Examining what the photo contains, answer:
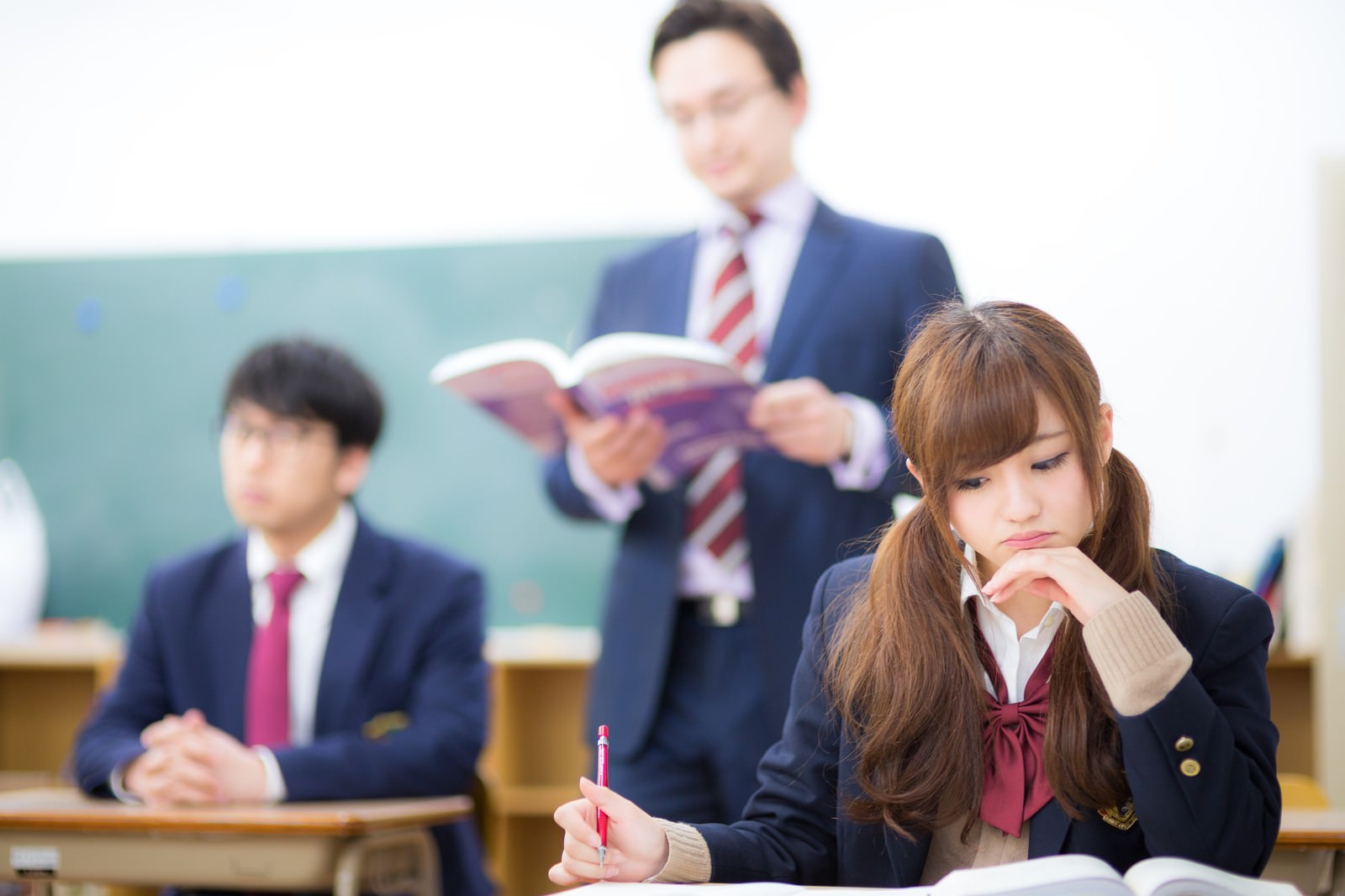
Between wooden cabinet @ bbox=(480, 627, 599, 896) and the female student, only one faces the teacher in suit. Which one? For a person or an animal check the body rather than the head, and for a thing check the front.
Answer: the wooden cabinet

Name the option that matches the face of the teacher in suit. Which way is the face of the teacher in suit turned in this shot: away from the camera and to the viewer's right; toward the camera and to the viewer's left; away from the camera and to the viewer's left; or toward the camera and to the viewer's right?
toward the camera and to the viewer's left

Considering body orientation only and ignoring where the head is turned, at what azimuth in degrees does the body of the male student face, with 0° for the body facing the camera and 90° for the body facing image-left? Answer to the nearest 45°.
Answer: approximately 45°

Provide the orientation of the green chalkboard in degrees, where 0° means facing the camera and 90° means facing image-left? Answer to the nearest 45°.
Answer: approximately 0°

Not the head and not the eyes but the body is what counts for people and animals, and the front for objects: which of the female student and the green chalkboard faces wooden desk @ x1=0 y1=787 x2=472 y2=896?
the green chalkboard

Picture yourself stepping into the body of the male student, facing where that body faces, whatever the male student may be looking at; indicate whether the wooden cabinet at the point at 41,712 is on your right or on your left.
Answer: on your right

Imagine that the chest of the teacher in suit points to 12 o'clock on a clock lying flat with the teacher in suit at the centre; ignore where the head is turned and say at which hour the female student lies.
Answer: The female student is roughly at 10 o'clock from the teacher in suit.

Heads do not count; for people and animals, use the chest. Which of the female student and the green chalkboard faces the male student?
the green chalkboard
